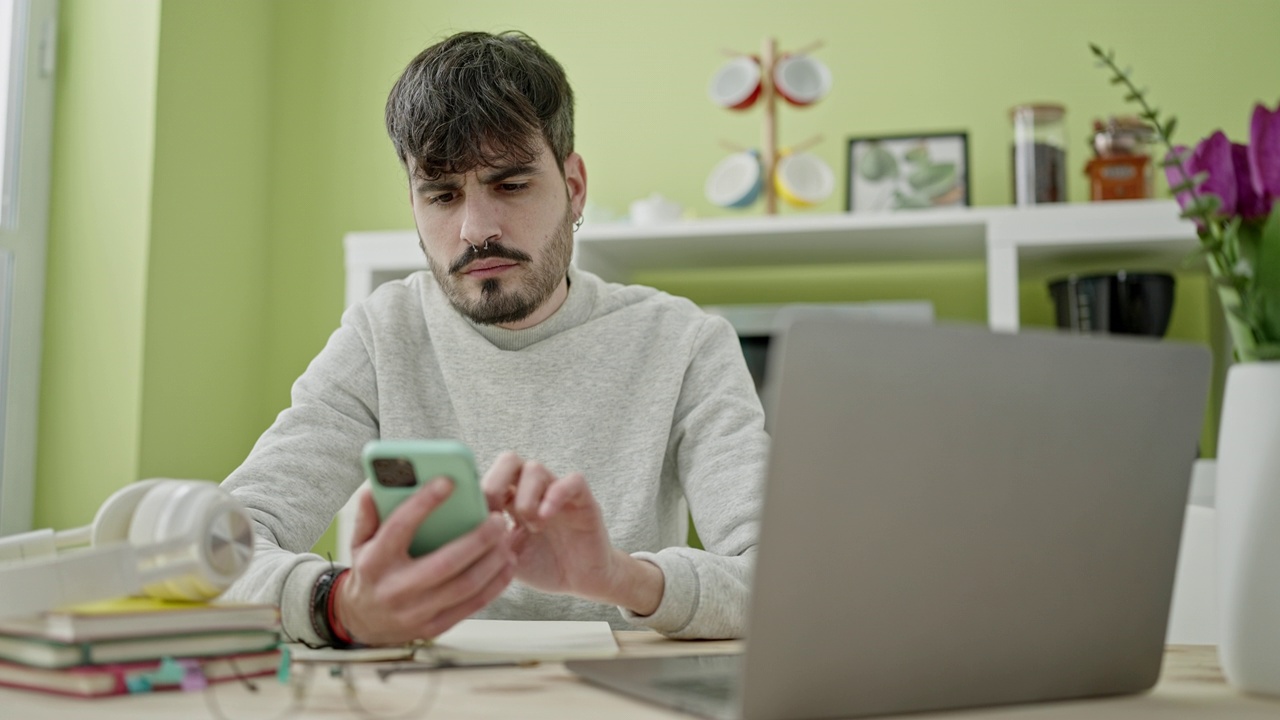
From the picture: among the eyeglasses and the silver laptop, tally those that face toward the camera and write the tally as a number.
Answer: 1

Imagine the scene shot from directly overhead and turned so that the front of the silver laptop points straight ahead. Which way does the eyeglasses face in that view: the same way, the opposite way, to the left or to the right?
the opposite way

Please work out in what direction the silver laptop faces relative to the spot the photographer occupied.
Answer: facing away from the viewer and to the left of the viewer

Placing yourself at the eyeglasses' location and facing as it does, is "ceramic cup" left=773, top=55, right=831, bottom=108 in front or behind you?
behind

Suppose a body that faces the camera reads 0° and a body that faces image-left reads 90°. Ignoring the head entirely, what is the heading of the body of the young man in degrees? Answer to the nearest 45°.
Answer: approximately 0°
